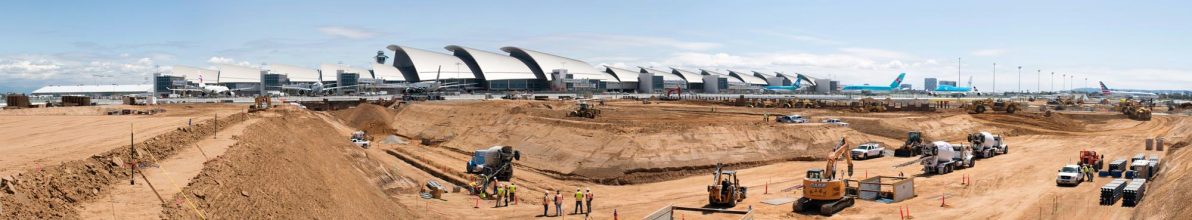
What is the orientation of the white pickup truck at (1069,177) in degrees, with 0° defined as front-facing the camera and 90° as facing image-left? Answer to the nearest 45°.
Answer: approximately 45°

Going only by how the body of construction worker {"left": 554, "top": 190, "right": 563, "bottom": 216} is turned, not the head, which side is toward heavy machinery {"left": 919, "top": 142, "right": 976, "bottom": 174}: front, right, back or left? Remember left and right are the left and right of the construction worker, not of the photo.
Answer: right

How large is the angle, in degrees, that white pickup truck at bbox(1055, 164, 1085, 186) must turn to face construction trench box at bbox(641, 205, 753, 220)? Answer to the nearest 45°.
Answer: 0° — it already faces it

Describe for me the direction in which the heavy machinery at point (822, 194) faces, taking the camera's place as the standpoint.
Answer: facing away from the viewer and to the right of the viewer

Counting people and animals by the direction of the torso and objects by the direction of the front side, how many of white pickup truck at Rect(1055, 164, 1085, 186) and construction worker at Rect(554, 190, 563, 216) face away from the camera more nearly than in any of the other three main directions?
1

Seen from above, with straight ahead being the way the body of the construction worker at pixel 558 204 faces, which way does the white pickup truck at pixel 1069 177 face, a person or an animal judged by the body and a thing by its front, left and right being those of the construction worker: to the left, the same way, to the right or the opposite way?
to the left

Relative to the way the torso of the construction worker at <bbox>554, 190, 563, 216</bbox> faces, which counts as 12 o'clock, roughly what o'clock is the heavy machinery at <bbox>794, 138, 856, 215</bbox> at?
The heavy machinery is roughly at 3 o'clock from the construction worker.

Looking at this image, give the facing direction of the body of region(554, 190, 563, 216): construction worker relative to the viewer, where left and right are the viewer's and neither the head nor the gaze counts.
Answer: facing away from the viewer

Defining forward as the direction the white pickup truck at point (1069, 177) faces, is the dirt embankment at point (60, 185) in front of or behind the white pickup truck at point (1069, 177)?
in front

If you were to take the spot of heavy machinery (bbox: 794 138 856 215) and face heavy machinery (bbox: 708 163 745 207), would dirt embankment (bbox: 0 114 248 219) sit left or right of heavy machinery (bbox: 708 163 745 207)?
left

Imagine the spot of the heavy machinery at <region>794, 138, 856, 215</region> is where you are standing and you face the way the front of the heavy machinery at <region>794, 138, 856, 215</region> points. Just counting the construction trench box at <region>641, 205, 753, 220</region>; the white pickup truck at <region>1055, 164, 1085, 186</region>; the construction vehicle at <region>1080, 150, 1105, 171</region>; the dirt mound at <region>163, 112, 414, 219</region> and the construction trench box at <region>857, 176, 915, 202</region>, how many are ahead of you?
3

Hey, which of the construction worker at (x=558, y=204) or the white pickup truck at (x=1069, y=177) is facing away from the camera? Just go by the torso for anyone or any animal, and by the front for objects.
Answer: the construction worker

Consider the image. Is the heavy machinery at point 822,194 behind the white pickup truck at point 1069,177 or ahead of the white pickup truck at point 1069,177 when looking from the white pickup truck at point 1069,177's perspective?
ahead

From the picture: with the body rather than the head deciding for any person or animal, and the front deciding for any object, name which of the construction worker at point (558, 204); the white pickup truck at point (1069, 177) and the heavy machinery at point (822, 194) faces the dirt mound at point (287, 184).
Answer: the white pickup truck
